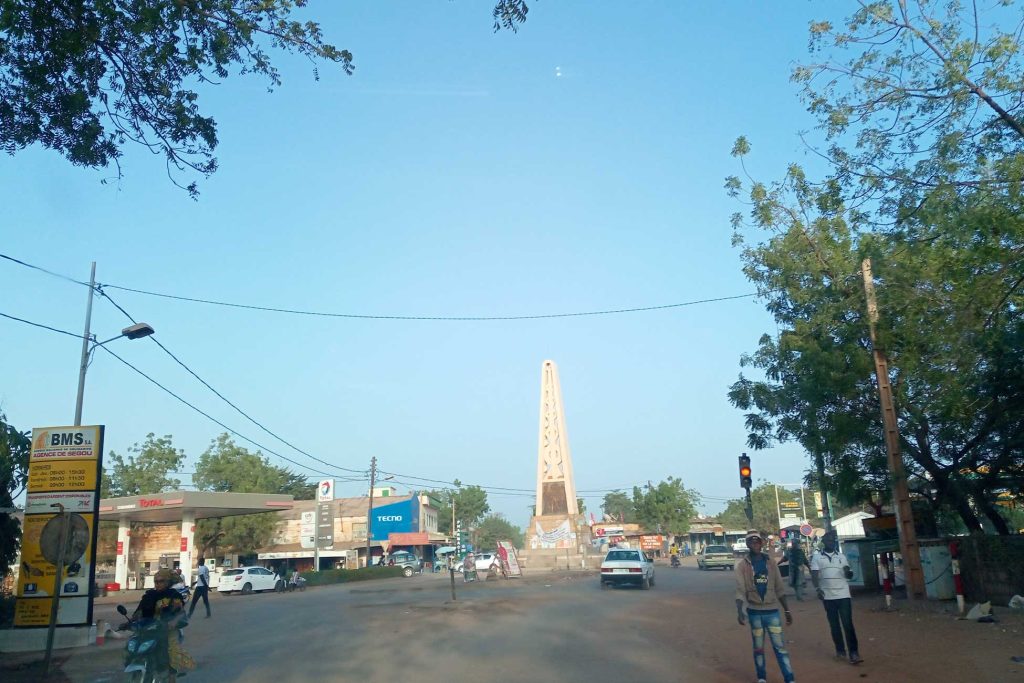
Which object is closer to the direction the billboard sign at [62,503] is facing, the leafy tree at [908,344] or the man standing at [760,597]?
the man standing

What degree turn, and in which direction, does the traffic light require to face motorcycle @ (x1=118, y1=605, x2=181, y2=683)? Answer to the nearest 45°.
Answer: approximately 45° to its right

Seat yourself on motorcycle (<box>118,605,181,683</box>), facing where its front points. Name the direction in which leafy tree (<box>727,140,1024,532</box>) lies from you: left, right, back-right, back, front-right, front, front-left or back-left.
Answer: back-left

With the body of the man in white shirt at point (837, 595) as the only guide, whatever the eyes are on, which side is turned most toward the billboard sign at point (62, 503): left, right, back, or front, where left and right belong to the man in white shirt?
right

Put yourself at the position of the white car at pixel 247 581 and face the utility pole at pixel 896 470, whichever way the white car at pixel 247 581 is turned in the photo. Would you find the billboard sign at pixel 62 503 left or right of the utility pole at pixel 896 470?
right

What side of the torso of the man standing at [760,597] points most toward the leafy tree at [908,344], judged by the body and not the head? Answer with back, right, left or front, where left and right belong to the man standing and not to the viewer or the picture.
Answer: back

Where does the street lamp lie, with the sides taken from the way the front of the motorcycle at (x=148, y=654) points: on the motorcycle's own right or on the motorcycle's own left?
on the motorcycle's own right

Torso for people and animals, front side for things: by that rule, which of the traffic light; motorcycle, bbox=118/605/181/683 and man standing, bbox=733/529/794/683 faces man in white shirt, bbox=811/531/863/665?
the traffic light

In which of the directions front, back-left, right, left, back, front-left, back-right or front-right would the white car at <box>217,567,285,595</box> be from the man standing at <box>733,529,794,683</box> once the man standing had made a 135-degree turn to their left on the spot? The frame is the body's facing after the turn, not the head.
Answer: left

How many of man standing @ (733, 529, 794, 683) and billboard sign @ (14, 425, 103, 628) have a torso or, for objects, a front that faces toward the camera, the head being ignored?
2

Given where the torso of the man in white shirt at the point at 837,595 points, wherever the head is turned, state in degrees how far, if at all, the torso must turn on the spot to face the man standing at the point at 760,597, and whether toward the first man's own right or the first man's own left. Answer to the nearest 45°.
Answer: approximately 45° to the first man's own right
